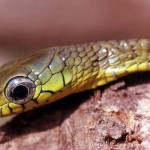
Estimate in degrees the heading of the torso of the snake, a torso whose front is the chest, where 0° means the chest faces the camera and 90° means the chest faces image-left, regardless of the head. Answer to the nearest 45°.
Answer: approximately 90°
